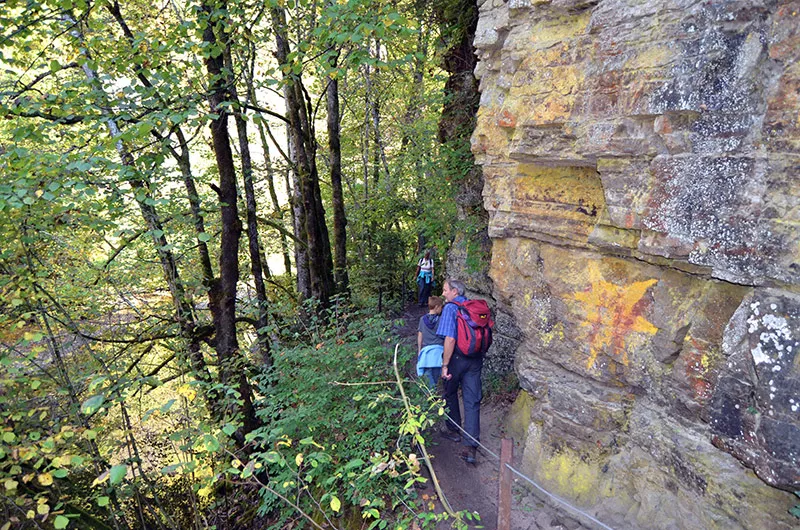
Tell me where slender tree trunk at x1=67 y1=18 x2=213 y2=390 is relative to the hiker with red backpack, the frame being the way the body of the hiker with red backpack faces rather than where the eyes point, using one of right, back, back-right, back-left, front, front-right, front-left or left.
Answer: front-left

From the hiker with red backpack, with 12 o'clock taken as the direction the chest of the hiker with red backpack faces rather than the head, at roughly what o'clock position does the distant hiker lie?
The distant hiker is roughly at 1 o'clock from the hiker with red backpack.

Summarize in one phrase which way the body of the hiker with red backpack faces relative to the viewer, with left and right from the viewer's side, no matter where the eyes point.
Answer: facing away from the viewer and to the left of the viewer

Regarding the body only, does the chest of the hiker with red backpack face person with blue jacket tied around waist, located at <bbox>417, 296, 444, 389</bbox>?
yes

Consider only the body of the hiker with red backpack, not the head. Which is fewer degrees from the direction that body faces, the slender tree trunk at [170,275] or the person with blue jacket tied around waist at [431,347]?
the person with blue jacket tied around waist

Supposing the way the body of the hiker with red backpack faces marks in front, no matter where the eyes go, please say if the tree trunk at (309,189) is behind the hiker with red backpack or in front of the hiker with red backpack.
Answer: in front

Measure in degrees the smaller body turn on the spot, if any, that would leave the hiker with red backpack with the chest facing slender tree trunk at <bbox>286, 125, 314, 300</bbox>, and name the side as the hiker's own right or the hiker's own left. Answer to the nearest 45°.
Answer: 0° — they already face it

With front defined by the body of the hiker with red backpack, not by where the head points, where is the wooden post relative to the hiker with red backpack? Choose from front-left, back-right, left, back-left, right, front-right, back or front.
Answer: back-left

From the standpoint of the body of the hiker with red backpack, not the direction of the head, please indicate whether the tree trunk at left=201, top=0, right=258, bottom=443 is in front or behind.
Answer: in front

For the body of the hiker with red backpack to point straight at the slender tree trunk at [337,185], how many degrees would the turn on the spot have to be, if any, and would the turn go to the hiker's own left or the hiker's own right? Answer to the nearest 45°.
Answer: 0° — they already face it
